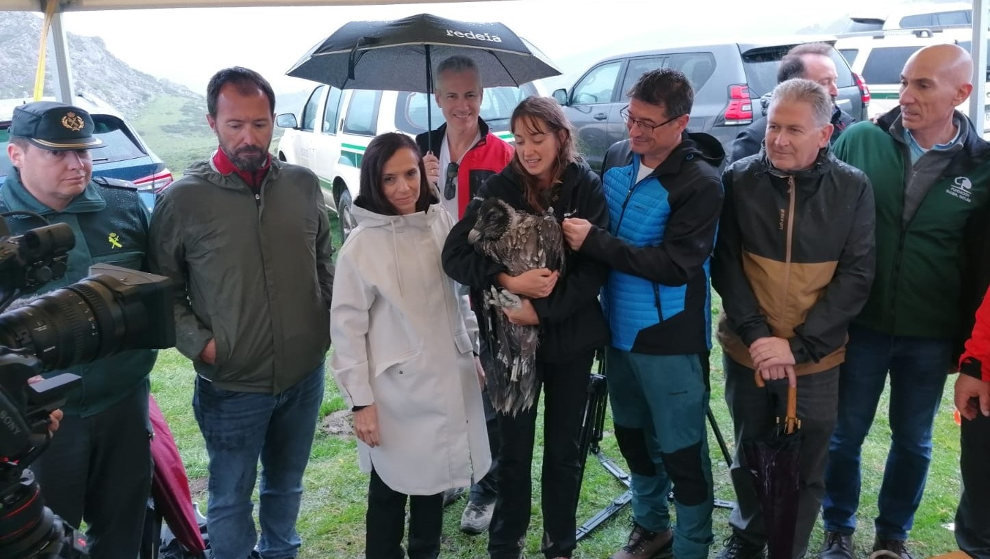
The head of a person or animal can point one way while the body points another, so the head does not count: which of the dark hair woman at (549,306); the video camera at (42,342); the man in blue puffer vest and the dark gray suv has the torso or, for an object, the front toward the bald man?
the video camera

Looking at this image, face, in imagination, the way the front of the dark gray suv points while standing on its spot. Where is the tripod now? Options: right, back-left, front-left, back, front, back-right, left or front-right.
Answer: back-left

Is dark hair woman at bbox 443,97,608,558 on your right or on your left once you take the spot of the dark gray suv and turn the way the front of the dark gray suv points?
on your left

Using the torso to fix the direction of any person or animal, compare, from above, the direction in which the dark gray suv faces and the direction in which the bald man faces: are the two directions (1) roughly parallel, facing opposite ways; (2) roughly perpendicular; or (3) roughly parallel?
roughly perpendicular

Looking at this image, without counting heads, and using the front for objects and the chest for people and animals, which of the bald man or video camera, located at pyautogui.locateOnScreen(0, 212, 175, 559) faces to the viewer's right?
the video camera

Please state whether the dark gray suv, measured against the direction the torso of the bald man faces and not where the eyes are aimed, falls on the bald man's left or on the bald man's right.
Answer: on the bald man's right
